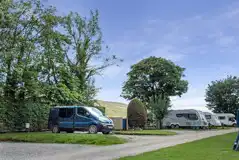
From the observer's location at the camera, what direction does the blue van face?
facing the viewer and to the right of the viewer

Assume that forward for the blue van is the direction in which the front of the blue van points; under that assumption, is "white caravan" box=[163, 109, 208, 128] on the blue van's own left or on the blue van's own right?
on the blue van's own left

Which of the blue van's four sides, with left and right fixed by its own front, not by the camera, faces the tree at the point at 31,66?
back

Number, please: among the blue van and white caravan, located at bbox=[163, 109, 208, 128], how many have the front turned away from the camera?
0
